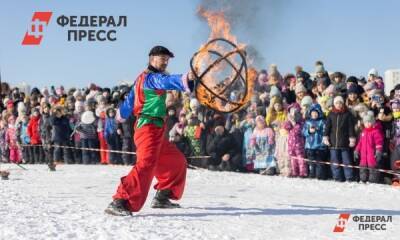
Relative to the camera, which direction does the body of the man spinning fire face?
to the viewer's right

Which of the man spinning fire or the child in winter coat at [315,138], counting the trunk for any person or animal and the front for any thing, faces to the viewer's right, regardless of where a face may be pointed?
the man spinning fire

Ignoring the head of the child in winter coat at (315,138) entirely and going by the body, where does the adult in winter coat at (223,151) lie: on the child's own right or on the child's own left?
on the child's own right

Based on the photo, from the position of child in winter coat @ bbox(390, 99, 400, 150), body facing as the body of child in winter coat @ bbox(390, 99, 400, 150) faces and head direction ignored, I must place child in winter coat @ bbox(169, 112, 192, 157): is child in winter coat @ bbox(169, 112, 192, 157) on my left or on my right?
on my right

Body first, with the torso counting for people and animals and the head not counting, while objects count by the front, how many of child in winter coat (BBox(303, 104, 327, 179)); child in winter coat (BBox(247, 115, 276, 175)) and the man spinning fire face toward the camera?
2

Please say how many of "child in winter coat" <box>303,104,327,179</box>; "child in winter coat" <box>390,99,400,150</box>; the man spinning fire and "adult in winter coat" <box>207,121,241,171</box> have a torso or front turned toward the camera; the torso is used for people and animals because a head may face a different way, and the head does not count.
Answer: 3

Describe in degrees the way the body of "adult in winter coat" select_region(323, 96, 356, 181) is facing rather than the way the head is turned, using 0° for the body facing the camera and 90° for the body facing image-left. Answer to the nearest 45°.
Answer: approximately 0°
